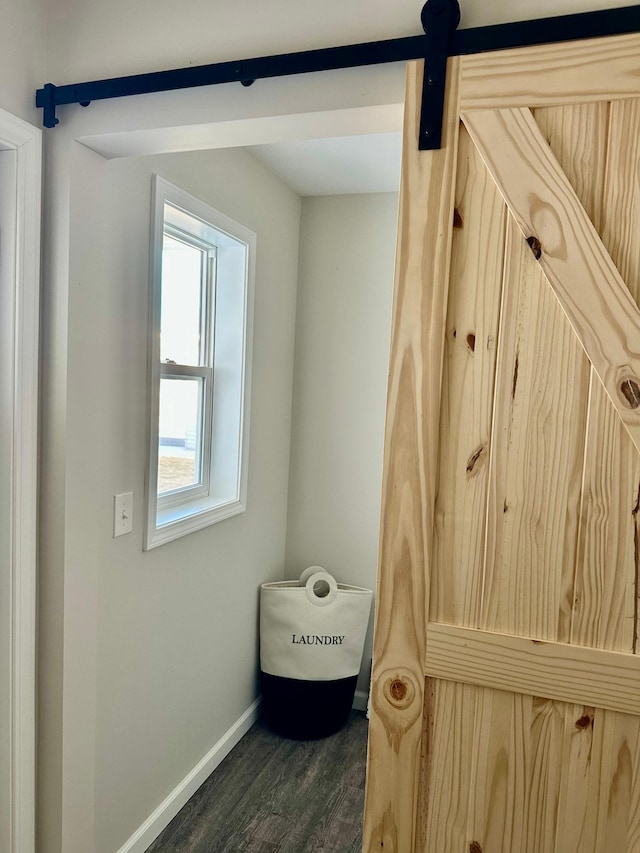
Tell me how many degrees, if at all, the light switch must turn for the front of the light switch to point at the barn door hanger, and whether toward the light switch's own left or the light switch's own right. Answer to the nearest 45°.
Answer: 0° — it already faces it

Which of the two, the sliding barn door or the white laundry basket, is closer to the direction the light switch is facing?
the sliding barn door

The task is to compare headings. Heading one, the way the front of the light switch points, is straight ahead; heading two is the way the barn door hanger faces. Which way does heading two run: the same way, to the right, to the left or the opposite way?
to the right

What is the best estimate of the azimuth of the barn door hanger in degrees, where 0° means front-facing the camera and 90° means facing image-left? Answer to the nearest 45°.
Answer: approximately 0°

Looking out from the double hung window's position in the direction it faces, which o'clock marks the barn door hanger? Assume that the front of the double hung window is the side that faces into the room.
The barn door hanger is roughly at 1 o'clock from the double hung window.

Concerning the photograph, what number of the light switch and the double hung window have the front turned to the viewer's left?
0

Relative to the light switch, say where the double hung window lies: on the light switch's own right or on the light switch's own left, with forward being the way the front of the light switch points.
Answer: on the light switch's own left

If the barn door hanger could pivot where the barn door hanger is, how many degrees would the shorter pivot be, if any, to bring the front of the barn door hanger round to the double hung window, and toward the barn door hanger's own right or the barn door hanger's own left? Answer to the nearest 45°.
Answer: approximately 135° to the barn door hanger's own right

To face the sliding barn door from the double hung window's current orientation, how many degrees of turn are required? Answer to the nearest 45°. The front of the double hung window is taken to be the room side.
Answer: approximately 45° to its right

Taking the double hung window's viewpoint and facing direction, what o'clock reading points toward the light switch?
The light switch is roughly at 2 o'clock from the double hung window.

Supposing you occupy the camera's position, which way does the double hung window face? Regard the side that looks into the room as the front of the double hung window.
facing the viewer and to the right of the viewer

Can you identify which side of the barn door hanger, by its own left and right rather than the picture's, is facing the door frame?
right

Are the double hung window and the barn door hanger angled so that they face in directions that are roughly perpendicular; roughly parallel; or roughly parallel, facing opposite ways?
roughly perpendicular
